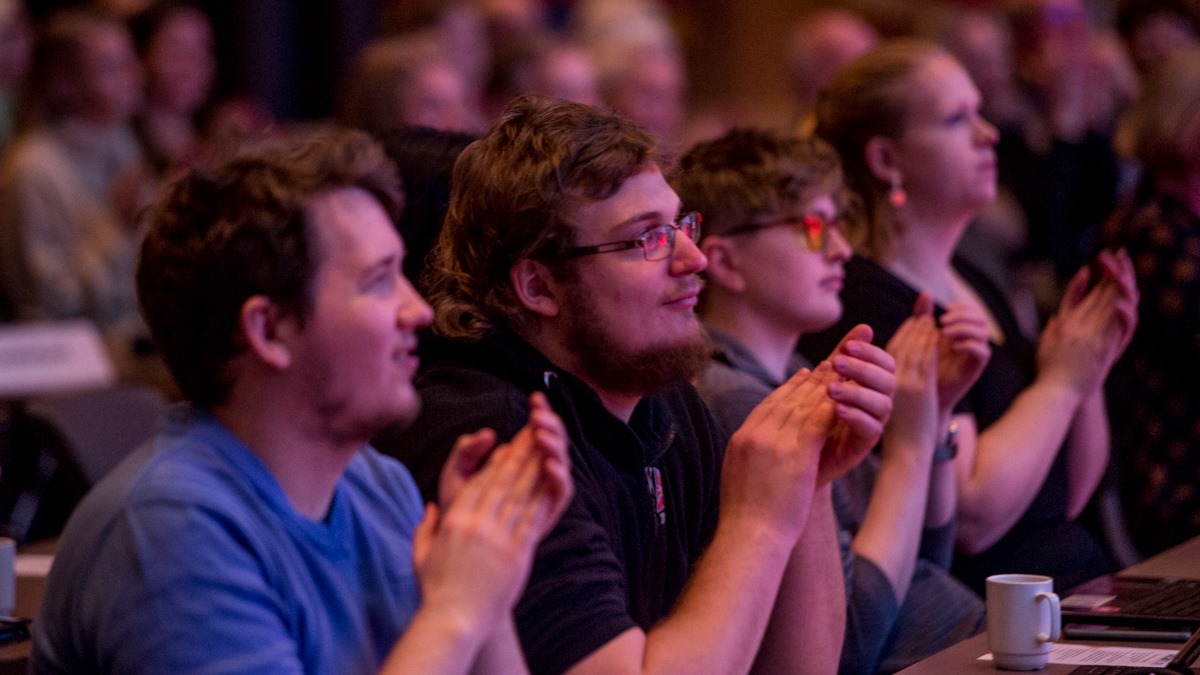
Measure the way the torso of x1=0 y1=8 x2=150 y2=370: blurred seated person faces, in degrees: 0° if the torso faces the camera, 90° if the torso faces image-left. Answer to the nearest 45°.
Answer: approximately 315°

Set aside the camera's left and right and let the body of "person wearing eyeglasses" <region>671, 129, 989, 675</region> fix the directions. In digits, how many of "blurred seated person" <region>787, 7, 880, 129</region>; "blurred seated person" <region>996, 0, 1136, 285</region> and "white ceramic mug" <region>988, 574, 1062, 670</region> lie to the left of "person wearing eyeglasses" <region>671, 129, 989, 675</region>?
2

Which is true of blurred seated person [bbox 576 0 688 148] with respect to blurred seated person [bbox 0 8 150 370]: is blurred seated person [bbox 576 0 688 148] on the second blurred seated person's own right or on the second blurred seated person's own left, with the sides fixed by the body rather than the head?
on the second blurred seated person's own left

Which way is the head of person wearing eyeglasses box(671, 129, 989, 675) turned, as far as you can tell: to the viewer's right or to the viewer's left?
to the viewer's right

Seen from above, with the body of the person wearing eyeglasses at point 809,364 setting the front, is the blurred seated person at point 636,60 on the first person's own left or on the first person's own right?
on the first person's own left

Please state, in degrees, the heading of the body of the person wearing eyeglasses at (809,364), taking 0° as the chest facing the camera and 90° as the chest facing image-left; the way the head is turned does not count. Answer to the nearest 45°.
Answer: approximately 270°

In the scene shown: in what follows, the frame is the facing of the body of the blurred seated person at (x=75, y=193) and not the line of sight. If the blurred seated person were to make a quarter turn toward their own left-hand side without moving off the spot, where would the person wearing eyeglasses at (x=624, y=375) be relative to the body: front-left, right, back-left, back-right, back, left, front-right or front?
back-right

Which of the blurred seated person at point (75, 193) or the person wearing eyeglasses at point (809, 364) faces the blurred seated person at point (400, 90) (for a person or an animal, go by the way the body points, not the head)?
the blurred seated person at point (75, 193)

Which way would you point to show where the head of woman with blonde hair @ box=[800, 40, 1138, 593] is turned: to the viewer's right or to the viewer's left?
to the viewer's right

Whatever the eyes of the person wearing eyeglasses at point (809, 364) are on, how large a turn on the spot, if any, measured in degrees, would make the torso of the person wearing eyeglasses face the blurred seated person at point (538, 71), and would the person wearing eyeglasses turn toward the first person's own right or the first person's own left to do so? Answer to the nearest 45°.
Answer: approximately 90° to the first person's own left

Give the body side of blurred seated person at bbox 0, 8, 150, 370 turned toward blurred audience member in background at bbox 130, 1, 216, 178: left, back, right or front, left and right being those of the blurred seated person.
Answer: left

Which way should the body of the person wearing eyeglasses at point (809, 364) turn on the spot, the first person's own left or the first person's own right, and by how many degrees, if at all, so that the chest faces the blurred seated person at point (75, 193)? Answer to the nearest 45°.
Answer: approximately 135° to the first person's own left

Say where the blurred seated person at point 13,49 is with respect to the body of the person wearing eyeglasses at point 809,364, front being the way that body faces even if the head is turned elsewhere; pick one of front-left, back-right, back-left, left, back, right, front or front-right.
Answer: back-left

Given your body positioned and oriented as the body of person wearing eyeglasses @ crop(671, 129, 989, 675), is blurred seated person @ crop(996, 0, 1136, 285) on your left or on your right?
on your left

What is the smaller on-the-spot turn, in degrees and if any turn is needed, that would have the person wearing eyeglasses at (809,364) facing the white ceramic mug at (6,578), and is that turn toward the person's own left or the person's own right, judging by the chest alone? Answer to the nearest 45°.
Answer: approximately 135° to the person's own right

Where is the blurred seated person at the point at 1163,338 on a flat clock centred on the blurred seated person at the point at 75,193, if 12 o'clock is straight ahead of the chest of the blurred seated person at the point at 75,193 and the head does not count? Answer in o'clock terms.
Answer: the blurred seated person at the point at 1163,338 is roughly at 12 o'clock from the blurred seated person at the point at 75,193.
